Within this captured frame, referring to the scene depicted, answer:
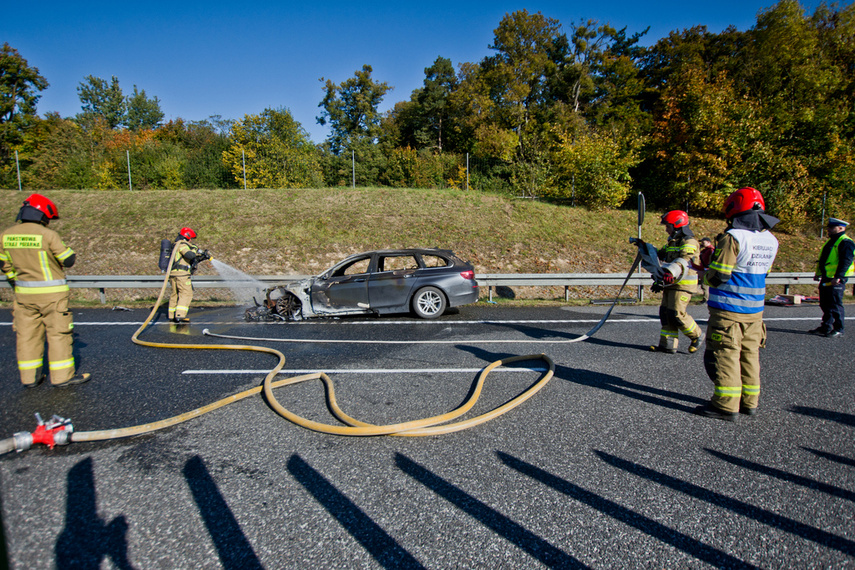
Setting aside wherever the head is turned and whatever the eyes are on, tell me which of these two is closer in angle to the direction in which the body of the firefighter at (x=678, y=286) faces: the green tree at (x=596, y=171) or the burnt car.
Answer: the burnt car

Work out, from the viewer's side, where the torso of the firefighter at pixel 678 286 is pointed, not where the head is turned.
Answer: to the viewer's left

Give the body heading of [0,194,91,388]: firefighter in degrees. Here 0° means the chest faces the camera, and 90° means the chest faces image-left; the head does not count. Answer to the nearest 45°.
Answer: approximately 225°

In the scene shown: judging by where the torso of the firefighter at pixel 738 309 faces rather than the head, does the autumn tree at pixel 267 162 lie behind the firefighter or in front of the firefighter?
in front

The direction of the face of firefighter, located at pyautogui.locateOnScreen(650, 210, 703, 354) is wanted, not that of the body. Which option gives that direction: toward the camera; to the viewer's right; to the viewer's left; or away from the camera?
to the viewer's left

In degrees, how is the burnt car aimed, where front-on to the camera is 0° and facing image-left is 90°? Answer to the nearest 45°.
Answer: approximately 90°

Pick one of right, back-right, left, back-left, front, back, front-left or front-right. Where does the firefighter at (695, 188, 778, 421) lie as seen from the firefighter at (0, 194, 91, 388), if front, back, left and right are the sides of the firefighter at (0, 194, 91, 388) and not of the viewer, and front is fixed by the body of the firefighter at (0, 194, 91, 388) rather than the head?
right

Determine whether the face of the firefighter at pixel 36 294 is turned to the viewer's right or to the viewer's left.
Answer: to the viewer's right

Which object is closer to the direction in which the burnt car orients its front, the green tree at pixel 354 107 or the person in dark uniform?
the green tree

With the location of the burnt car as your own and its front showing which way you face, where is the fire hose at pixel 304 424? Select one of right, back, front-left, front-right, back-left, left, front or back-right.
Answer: left

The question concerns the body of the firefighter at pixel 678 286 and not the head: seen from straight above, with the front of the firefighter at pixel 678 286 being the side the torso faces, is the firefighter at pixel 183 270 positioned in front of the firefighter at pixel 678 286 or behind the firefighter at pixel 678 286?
in front

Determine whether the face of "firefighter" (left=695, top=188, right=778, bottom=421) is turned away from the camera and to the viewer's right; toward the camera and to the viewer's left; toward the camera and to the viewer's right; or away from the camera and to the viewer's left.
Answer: away from the camera and to the viewer's left
